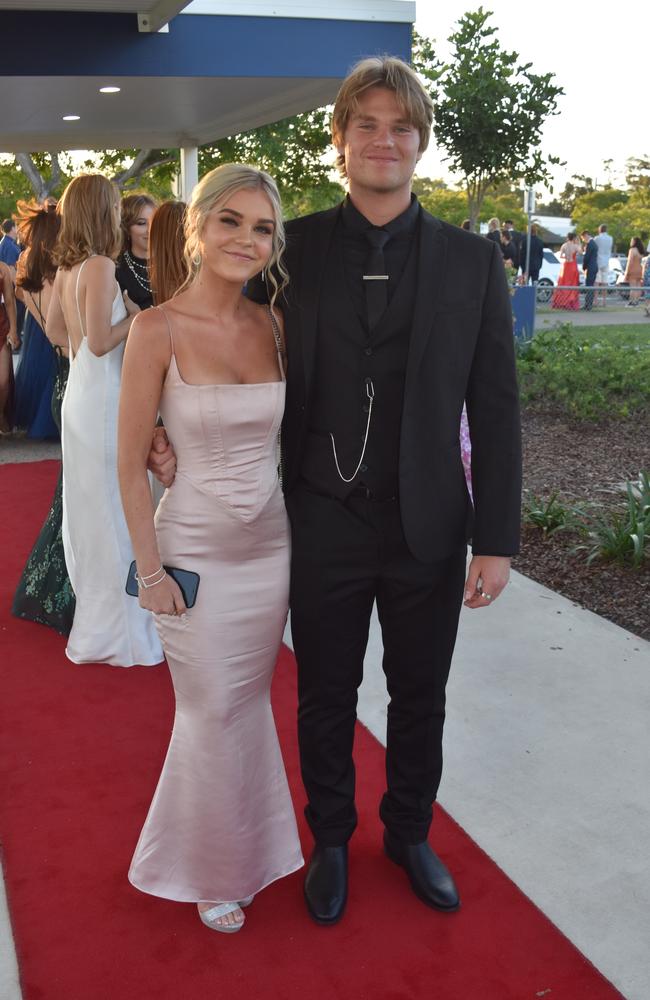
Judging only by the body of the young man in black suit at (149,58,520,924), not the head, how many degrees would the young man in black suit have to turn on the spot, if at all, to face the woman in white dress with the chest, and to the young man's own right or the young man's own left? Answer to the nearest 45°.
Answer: approximately 135° to the young man's own right

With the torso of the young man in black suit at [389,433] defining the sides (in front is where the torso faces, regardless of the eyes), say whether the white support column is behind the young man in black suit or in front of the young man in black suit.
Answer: behind

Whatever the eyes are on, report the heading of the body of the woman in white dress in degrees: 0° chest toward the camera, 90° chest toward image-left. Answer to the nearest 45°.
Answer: approximately 225°

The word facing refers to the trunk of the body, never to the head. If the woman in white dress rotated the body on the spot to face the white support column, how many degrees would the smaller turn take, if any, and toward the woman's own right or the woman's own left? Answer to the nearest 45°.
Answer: approximately 45° to the woman's own left

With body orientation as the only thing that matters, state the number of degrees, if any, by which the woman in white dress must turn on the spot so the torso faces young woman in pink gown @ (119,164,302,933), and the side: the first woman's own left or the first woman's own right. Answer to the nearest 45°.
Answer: approximately 135° to the first woman's own right

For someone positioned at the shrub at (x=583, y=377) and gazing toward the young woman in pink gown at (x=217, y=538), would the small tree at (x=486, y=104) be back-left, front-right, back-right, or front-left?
back-right

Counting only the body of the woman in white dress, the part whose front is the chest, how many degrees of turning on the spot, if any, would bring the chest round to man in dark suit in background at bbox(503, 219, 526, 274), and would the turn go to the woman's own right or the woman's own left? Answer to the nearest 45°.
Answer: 0° — they already face them

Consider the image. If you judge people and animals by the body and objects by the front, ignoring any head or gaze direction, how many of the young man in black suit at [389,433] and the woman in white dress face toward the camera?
1

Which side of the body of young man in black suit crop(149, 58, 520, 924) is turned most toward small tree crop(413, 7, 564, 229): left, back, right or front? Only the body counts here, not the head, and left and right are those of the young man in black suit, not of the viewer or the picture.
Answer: back

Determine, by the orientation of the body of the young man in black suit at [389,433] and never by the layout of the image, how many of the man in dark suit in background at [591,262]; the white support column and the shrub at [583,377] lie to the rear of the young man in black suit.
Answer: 3
